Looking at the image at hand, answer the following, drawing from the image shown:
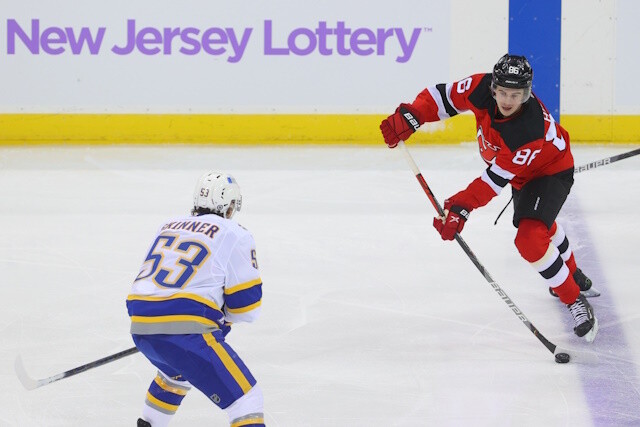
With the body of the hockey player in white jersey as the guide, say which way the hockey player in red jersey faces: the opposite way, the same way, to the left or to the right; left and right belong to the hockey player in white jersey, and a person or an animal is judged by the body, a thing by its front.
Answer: the opposite way

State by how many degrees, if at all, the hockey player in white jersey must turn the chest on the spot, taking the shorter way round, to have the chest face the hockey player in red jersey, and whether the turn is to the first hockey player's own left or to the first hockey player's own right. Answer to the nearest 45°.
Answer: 0° — they already face them

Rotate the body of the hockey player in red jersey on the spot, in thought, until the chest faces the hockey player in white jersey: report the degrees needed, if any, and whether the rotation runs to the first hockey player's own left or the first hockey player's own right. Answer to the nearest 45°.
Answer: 0° — they already face them

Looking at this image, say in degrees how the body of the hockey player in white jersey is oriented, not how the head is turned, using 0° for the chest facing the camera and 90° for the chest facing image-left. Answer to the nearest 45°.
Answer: approximately 225°

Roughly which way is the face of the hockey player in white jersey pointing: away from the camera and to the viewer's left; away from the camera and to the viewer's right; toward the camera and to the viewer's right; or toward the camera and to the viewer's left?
away from the camera and to the viewer's right

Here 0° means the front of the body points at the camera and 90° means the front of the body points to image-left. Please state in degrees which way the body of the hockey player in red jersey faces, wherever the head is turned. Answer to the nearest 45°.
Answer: approximately 45°
